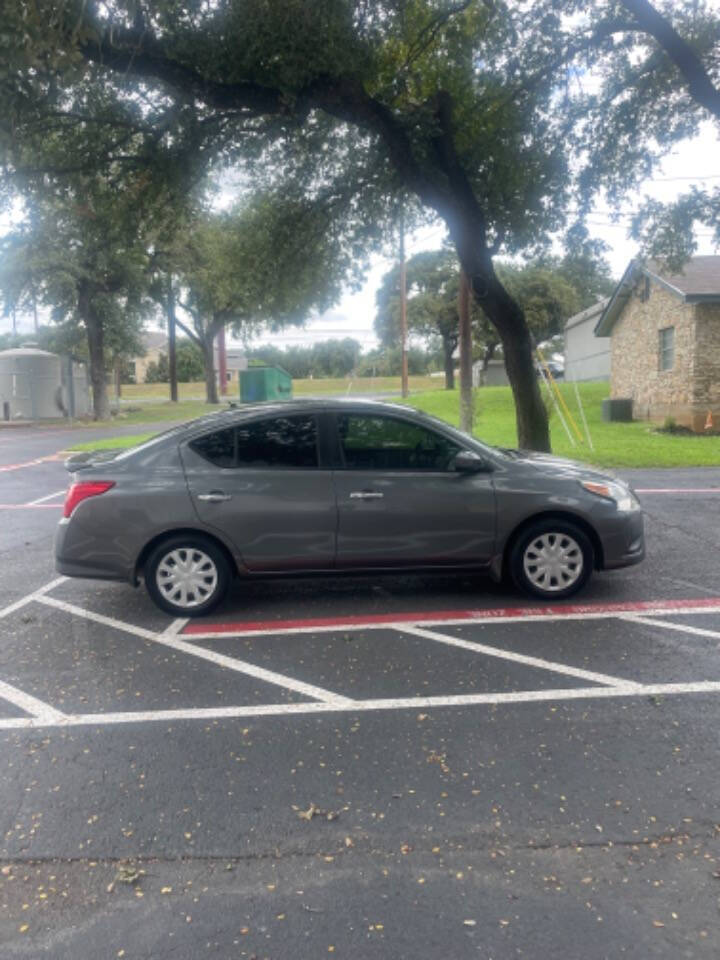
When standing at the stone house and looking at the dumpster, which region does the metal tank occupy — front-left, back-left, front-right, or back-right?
front-left

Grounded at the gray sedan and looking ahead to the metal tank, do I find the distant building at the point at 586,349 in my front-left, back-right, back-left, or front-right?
front-right

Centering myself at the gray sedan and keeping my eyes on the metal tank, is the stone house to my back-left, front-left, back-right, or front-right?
front-right

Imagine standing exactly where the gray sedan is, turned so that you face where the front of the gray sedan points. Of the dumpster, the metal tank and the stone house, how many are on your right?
0

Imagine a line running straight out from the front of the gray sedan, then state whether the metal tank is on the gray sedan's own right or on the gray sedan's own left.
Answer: on the gray sedan's own left

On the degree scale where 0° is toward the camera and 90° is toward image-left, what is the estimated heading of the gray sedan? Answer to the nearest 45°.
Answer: approximately 270°

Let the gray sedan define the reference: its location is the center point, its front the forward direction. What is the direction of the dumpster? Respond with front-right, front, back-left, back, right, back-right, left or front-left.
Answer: left

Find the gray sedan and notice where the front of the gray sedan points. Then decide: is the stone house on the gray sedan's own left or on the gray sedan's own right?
on the gray sedan's own left

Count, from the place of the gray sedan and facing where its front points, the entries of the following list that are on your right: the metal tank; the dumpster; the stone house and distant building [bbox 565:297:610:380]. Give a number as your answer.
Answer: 0

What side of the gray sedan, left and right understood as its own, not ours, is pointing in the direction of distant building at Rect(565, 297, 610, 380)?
left

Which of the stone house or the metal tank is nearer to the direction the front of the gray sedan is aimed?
the stone house

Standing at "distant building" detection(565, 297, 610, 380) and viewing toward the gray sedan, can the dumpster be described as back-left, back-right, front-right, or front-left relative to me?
front-right
